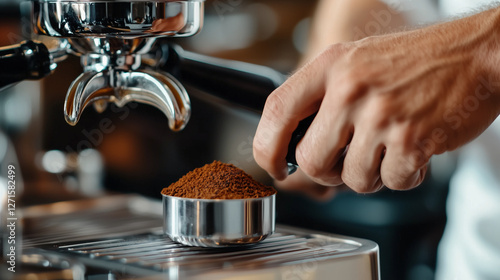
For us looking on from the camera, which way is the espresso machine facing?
facing the viewer and to the right of the viewer
